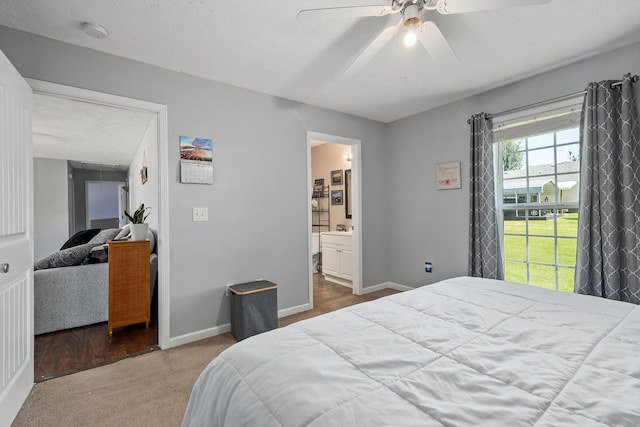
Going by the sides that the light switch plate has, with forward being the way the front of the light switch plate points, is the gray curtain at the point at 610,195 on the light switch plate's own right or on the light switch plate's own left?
on the light switch plate's own left

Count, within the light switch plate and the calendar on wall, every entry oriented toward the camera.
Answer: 2

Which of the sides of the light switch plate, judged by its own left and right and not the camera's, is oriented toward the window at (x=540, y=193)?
left

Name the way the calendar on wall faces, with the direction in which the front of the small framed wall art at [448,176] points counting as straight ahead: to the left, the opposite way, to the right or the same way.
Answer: to the left

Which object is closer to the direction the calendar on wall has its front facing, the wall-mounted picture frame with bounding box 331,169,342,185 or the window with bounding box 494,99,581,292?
the window

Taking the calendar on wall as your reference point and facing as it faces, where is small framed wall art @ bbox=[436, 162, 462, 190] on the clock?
The small framed wall art is roughly at 9 o'clock from the calendar on wall.

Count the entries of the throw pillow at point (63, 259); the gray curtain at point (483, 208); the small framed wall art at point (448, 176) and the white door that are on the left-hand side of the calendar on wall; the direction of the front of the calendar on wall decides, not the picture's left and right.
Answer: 2

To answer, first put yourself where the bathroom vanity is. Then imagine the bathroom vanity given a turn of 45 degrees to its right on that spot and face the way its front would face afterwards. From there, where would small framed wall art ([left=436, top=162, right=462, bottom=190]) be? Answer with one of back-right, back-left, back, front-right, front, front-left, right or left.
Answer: back-left

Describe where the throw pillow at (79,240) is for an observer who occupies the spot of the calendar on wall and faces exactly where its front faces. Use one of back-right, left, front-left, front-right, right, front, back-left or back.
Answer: back-right

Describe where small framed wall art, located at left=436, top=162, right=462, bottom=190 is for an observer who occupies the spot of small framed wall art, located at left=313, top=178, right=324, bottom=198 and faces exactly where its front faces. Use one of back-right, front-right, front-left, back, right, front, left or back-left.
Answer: left

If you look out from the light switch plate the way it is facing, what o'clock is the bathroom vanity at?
The bathroom vanity is roughly at 8 o'clock from the light switch plate.

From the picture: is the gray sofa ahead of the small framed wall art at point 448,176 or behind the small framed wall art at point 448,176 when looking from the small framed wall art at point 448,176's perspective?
ahead

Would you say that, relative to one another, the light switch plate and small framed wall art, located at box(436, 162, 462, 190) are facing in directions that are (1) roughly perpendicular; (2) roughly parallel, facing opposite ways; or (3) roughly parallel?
roughly perpendicular
